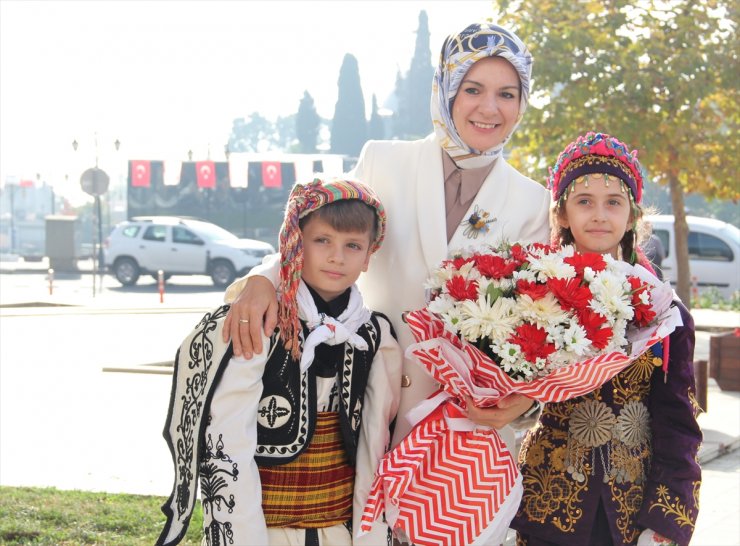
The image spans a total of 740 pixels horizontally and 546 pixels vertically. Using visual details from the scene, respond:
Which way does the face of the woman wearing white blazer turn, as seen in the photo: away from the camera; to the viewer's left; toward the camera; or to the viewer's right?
toward the camera

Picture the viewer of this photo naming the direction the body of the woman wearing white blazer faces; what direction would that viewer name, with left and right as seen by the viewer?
facing the viewer

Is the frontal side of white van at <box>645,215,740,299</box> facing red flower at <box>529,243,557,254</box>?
no

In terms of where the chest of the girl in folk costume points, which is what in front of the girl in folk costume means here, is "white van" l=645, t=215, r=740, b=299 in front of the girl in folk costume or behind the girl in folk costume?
behind

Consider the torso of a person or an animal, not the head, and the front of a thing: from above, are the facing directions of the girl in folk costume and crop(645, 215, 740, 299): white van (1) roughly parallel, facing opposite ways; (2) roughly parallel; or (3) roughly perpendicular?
roughly perpendicular

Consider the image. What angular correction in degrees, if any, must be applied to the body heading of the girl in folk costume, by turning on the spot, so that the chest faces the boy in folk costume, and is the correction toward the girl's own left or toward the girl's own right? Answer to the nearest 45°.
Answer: approximately 90° to the girl's own right

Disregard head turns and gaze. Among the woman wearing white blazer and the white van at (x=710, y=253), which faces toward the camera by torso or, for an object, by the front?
the woman wearing white blazer

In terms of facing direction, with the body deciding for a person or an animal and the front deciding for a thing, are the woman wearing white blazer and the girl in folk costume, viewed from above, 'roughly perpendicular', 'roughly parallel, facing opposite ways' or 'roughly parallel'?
roughly parallel

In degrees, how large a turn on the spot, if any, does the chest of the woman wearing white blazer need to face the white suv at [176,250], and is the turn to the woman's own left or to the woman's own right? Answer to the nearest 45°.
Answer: approximately 180°

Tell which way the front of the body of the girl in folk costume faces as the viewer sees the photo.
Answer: toward the camera
